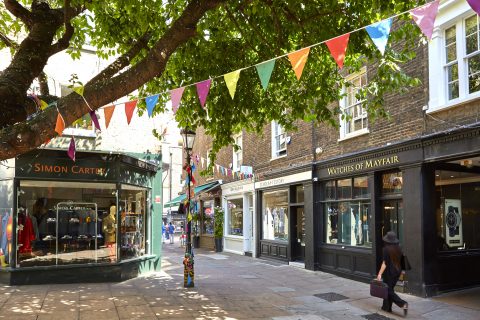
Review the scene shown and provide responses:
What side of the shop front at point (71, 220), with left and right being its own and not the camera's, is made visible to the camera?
front

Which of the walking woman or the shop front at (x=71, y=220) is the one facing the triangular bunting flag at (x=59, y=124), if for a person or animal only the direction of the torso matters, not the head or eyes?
the shop front

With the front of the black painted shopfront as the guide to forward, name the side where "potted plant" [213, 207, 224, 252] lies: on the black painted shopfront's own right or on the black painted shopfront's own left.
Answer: on the black painted shopfront's own right

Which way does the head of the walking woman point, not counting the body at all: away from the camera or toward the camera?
away from the camera

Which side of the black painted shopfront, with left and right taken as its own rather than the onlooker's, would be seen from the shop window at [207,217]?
right

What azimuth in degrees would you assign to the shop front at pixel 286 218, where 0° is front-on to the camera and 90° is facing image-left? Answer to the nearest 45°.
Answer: approximately 45°

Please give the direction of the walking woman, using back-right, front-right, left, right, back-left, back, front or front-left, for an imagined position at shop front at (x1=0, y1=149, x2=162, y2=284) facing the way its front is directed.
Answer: front-left

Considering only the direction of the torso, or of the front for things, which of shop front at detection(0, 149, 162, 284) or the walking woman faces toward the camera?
the shop front

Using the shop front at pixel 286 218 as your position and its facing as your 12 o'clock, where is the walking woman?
The walking woman is roughly at 10 o'clock from the shop front.

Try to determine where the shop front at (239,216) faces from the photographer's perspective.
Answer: facing the viewer and to the left of the viewer
